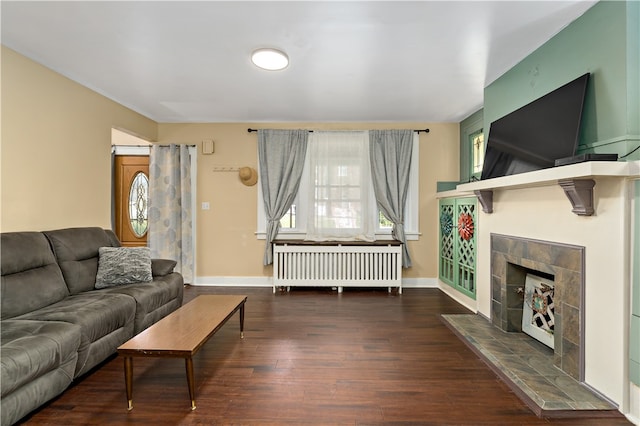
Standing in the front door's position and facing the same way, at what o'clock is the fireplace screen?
The fireplace screen is roughly at 11 o'clock from the front door.

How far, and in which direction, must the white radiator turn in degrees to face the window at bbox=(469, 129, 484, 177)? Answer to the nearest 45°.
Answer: approximately 90° to its left

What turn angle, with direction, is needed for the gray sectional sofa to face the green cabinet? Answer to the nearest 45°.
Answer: approximately 45° to its left

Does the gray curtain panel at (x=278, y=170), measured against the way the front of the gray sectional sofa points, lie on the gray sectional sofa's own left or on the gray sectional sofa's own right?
on the gray sectional sofa's own left

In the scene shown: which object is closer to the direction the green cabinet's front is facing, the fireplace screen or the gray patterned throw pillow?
the gray patterned throw pillow

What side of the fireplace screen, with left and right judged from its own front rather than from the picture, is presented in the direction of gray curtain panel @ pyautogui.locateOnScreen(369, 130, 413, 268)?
right

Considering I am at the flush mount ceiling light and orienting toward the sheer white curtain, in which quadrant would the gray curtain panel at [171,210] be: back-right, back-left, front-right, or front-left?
front-left

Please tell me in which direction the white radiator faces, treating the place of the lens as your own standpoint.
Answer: facing the viewer

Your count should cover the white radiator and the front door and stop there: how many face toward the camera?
2

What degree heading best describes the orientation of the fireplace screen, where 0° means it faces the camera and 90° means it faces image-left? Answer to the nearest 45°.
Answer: approximately 45°

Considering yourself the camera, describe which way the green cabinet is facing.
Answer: facing the viewer and to the left of the viewer

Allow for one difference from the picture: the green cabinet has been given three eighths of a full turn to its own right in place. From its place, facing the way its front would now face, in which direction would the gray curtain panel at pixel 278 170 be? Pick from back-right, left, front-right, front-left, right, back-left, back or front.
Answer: left
